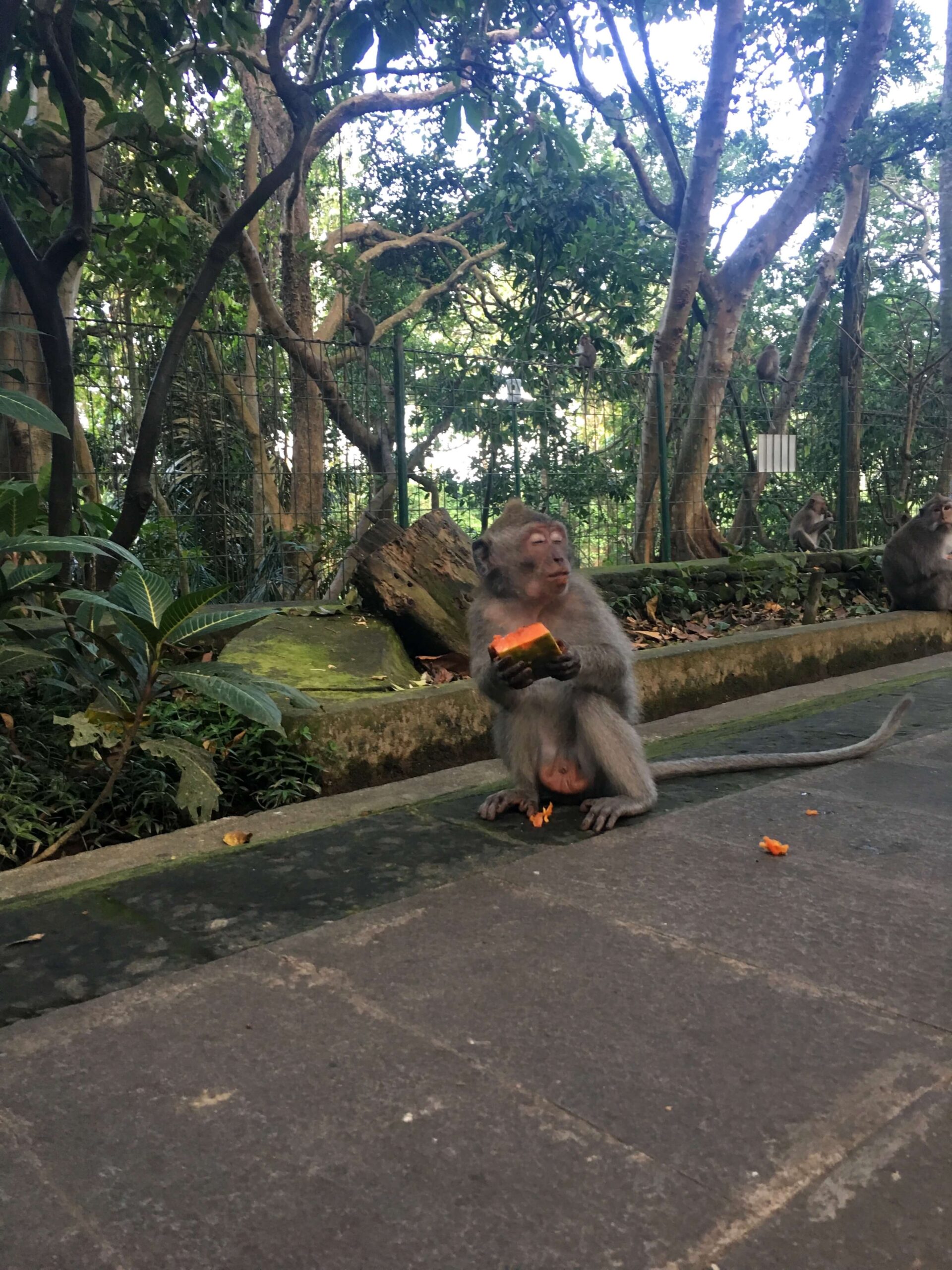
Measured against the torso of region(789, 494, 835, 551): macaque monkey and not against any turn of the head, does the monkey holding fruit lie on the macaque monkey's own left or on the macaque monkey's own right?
on the macaque monkey's own right
